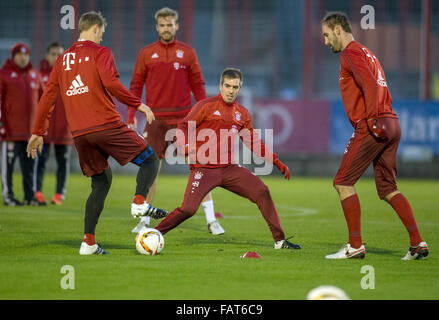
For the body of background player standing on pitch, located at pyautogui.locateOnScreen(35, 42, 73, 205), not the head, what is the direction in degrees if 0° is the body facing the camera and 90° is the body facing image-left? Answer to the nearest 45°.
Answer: approximately 0°

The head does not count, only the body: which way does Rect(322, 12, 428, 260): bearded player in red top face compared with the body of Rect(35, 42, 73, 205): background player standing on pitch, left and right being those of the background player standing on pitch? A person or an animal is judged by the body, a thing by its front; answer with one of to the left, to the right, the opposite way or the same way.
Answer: to the right

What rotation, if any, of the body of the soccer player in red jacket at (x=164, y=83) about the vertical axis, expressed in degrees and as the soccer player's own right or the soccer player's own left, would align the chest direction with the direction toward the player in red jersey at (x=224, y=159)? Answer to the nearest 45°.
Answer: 0° — they already face them

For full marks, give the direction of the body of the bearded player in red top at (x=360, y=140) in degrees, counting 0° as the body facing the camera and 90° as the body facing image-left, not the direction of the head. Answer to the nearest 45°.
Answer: approximately 90°

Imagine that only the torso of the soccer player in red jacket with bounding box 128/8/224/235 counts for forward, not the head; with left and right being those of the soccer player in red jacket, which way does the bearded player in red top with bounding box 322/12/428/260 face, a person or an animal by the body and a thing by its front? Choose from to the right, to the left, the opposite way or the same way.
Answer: to the right

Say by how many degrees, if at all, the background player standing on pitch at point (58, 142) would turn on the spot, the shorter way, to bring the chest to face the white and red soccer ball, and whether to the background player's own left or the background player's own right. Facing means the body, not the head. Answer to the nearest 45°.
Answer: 0° — they already face it

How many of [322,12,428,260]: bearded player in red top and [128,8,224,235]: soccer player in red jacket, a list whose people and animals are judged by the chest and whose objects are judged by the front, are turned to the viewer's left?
1

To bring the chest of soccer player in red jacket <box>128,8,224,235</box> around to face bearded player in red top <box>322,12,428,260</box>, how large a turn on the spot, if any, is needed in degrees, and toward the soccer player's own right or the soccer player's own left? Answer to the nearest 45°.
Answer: approximately 45° to the soccer player's own left
